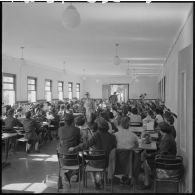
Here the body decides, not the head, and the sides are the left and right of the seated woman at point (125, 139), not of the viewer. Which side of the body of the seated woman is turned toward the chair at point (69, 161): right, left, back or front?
left

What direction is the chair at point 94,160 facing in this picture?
away from the camera

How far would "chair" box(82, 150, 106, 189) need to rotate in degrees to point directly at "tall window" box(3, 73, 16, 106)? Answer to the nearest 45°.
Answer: approximately 45° to its left

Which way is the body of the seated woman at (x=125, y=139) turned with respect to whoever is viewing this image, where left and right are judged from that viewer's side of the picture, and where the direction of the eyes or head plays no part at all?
facing away from the viewer

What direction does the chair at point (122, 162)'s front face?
away from the camera

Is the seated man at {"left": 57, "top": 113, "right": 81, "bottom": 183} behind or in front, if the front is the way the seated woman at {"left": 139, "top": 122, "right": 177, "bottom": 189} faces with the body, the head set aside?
in front

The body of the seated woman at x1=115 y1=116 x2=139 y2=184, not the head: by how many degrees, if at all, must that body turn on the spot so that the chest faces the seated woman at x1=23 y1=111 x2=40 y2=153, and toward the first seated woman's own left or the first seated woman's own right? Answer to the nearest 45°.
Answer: approximately 45° to the first seated woman's own left
